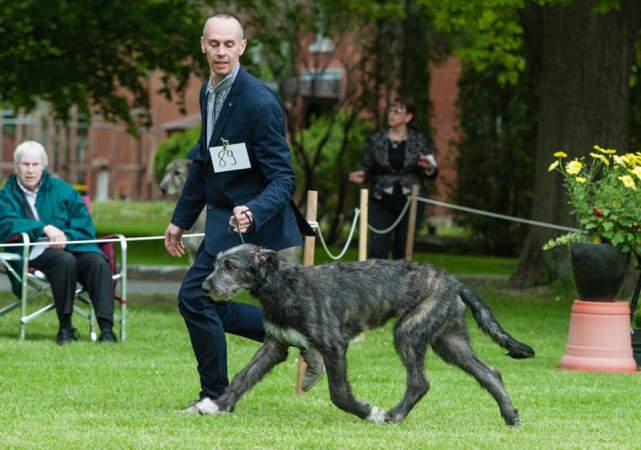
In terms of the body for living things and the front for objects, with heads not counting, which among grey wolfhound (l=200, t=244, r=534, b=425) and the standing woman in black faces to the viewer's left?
the grey wolfhound

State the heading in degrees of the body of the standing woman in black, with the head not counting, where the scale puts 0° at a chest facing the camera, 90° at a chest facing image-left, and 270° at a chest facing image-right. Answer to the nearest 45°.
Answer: approximately 0°

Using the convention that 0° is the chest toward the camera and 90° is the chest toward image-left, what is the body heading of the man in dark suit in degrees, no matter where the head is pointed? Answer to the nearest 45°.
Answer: approximately 45°

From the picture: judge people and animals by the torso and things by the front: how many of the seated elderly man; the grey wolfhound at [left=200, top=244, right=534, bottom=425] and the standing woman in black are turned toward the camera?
2

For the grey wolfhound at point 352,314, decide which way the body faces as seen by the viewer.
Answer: to the viewer's left

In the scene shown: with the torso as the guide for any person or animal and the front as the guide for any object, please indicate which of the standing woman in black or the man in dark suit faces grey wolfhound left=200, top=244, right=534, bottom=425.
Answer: the standing woman in black

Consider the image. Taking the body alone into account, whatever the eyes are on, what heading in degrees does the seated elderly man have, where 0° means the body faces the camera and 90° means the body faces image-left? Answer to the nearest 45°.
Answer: approximately 0°

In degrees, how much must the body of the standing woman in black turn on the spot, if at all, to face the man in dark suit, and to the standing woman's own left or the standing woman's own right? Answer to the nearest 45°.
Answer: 0° — they already face them

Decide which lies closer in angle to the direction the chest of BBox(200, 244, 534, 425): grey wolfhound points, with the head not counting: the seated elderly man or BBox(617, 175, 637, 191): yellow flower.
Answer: the seated elderly man

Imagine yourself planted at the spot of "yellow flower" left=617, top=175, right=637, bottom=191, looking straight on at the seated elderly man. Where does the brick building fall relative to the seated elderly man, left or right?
right
